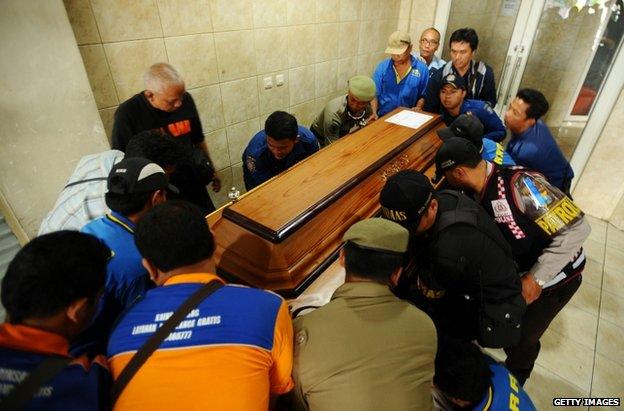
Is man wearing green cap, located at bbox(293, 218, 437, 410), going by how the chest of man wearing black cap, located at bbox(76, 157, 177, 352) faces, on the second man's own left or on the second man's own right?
on the second man's own right

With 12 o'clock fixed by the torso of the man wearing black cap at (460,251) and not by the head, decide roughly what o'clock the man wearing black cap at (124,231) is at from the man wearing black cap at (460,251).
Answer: the man wearing black cap at (124,231) is roughly at 11 o'clock from the man wearing black cap at (460,251).

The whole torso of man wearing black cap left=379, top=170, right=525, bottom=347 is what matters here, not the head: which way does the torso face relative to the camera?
to the viewer's left

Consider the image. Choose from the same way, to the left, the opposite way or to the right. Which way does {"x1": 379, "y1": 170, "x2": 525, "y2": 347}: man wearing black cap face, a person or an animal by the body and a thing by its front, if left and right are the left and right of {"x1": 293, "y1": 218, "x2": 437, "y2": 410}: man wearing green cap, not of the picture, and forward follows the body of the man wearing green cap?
to the left

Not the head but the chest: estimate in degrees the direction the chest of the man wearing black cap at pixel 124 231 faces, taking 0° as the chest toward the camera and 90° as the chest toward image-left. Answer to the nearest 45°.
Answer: approximately 225°

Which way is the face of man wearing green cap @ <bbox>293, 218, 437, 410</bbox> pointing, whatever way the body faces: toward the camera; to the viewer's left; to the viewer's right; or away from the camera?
away from the camera

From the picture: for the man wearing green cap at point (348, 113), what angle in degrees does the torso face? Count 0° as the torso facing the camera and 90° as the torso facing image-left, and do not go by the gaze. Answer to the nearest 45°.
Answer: approximately 315°

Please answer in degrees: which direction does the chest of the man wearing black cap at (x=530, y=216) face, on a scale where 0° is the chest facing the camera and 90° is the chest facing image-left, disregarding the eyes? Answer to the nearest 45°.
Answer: approximately 90°

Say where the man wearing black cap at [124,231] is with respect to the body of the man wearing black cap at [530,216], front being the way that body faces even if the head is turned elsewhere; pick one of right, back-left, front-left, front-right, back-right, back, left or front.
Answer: front-left

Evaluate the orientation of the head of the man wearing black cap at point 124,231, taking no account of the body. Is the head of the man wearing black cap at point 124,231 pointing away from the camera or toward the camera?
away from the camera

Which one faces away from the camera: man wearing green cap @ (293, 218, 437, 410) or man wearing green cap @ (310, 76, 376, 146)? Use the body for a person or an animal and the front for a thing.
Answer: man wearing green cap @ (293, 218, 437, 410)

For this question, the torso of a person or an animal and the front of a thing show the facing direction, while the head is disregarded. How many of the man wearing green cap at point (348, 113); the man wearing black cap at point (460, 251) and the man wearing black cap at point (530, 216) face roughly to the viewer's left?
2

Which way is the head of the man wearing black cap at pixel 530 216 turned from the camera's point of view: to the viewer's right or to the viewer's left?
to the viewer's left

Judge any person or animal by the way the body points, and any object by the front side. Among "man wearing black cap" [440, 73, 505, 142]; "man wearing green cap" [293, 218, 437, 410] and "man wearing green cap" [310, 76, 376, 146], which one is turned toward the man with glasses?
"man wearing green cap" [293, 218, 437, 410]

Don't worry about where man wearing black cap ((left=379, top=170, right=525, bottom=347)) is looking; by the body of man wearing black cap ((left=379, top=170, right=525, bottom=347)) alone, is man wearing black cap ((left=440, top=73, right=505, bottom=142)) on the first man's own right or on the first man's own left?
on the first man's own right

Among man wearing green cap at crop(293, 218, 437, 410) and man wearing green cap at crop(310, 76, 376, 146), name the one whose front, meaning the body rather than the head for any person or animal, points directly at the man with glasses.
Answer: man wearing green cap at crop(293, 218, 437, 410)
